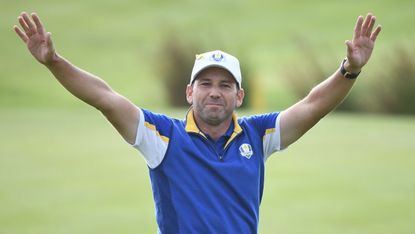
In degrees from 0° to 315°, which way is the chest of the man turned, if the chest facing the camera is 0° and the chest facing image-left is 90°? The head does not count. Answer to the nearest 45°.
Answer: approximately 0°
